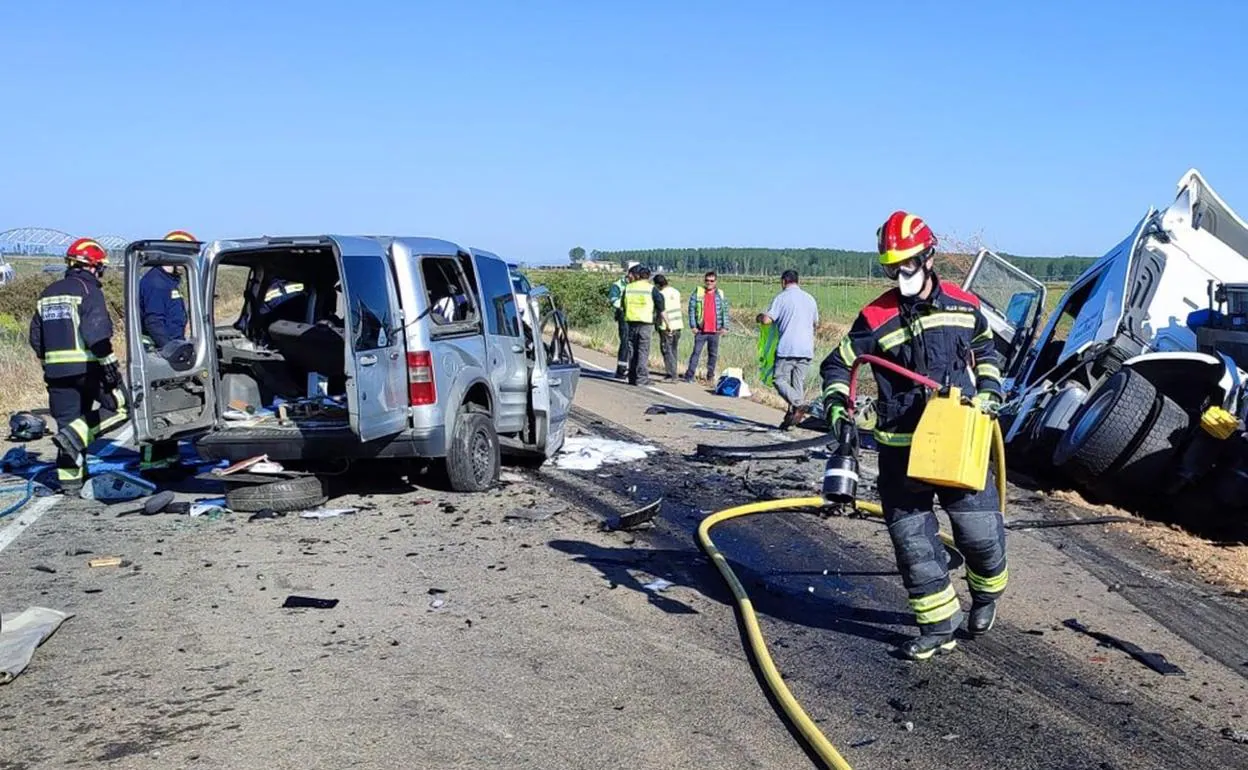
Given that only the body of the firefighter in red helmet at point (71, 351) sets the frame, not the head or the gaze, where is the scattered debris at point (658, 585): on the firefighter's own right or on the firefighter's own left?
on the firefighter's own right

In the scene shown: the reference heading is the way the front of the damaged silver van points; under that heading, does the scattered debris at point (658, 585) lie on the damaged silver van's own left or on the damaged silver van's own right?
on the damaged silver van's own right

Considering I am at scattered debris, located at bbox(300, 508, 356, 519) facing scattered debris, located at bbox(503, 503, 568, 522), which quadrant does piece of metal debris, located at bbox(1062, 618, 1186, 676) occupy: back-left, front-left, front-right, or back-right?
front-right

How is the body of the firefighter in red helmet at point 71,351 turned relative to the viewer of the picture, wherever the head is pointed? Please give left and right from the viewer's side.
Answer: facing away from the viewer and to the right of the viewer

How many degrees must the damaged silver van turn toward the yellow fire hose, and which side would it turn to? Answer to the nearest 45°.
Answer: approximately 90° to its right

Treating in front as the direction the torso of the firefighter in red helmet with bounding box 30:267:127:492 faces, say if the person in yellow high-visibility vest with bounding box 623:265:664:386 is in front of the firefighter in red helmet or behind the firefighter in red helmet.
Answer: in front

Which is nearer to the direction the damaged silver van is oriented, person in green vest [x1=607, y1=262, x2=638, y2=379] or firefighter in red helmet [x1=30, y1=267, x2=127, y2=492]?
the person in green vest

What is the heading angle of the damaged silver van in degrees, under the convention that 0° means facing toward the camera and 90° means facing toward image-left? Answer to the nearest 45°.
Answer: approximately 225°
